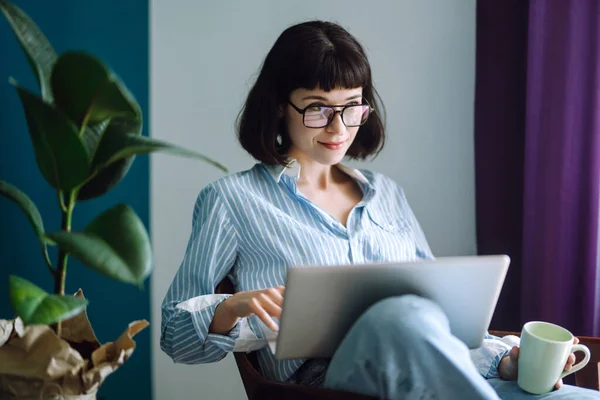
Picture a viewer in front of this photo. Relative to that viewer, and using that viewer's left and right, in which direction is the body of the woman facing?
facing the viewer and to the right of the viewer

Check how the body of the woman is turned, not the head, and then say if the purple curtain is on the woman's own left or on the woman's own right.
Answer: on the woman's own left
